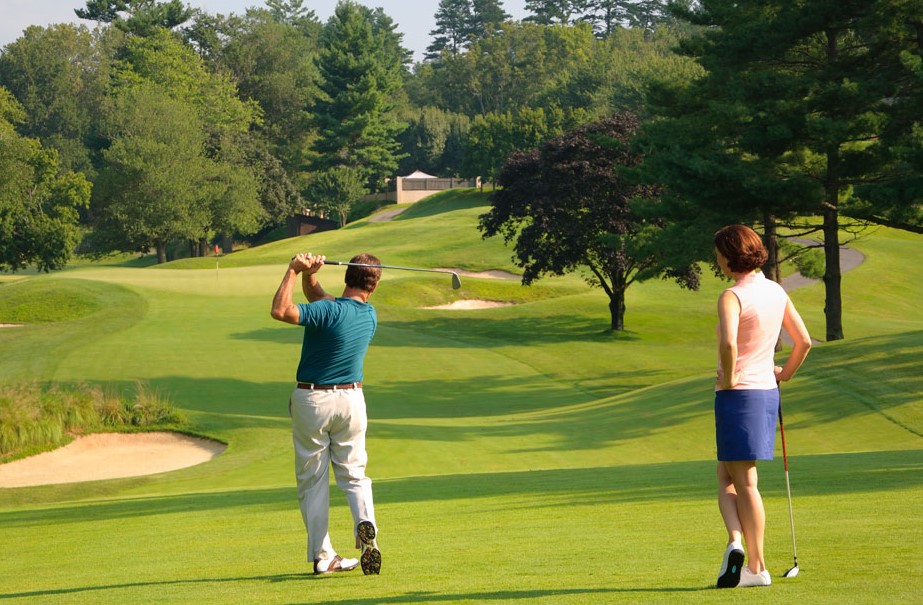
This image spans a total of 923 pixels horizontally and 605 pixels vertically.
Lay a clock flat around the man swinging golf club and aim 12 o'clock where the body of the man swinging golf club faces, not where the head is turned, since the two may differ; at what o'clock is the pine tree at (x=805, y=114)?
The pine tree is roughly at 1 o'clock from the man swinging golf club.

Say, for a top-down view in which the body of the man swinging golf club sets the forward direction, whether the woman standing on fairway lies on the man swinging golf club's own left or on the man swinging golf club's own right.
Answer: on the man swinging golf club's own right

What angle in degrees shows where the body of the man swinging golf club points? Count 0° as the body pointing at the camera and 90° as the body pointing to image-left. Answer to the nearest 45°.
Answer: approximately 180°

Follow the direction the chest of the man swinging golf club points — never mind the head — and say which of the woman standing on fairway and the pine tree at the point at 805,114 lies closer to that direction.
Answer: the pine tree

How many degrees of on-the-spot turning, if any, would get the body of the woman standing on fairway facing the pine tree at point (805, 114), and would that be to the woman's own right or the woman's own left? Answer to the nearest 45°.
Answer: approximately 45° to the woman's own right

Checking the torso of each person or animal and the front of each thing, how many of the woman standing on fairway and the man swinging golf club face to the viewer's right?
0

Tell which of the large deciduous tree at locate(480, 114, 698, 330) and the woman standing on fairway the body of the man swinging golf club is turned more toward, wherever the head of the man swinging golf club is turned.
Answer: the large deciduous tree

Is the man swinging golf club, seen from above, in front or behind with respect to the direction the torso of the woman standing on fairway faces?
in front

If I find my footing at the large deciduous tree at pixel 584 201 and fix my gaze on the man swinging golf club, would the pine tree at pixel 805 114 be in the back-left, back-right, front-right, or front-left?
front-left

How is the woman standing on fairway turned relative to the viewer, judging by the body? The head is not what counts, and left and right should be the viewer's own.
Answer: facing away from the viewer and to the left of the viewer

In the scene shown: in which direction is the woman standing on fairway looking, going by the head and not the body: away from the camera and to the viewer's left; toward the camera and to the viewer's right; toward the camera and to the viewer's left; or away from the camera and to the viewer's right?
away from the camera and to the viewer's left
